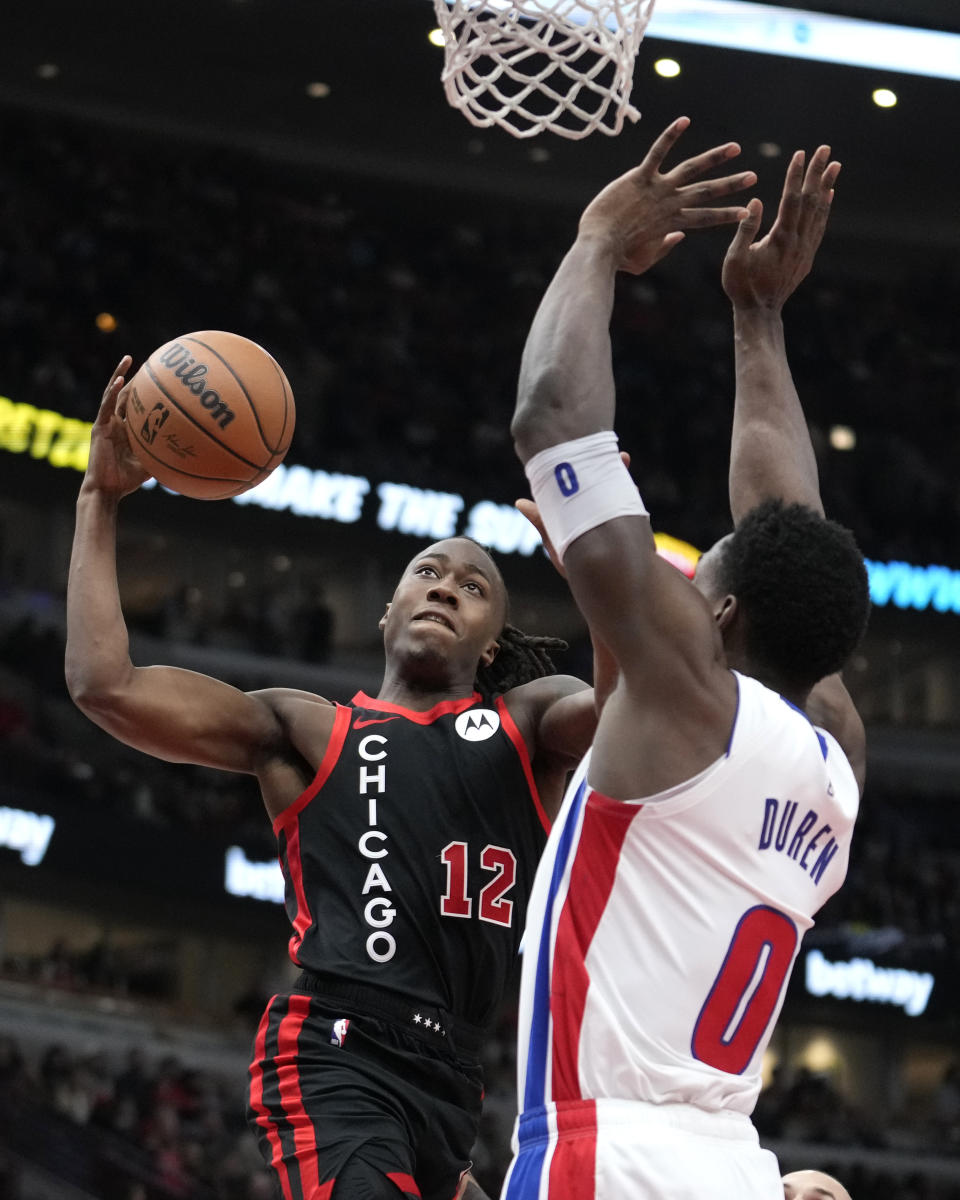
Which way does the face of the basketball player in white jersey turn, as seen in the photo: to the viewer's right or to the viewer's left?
to the viewer's left

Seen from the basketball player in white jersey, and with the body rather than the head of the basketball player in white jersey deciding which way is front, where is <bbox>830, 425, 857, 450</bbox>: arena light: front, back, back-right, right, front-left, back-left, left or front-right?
front-right

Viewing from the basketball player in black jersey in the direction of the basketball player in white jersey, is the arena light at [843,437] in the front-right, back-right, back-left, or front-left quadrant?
back-left

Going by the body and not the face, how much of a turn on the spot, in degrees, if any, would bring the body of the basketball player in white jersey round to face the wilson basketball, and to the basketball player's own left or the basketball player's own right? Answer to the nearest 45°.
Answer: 0° — they already face it

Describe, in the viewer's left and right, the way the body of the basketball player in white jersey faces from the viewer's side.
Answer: facing away from the viewer and to the left of the viewer
